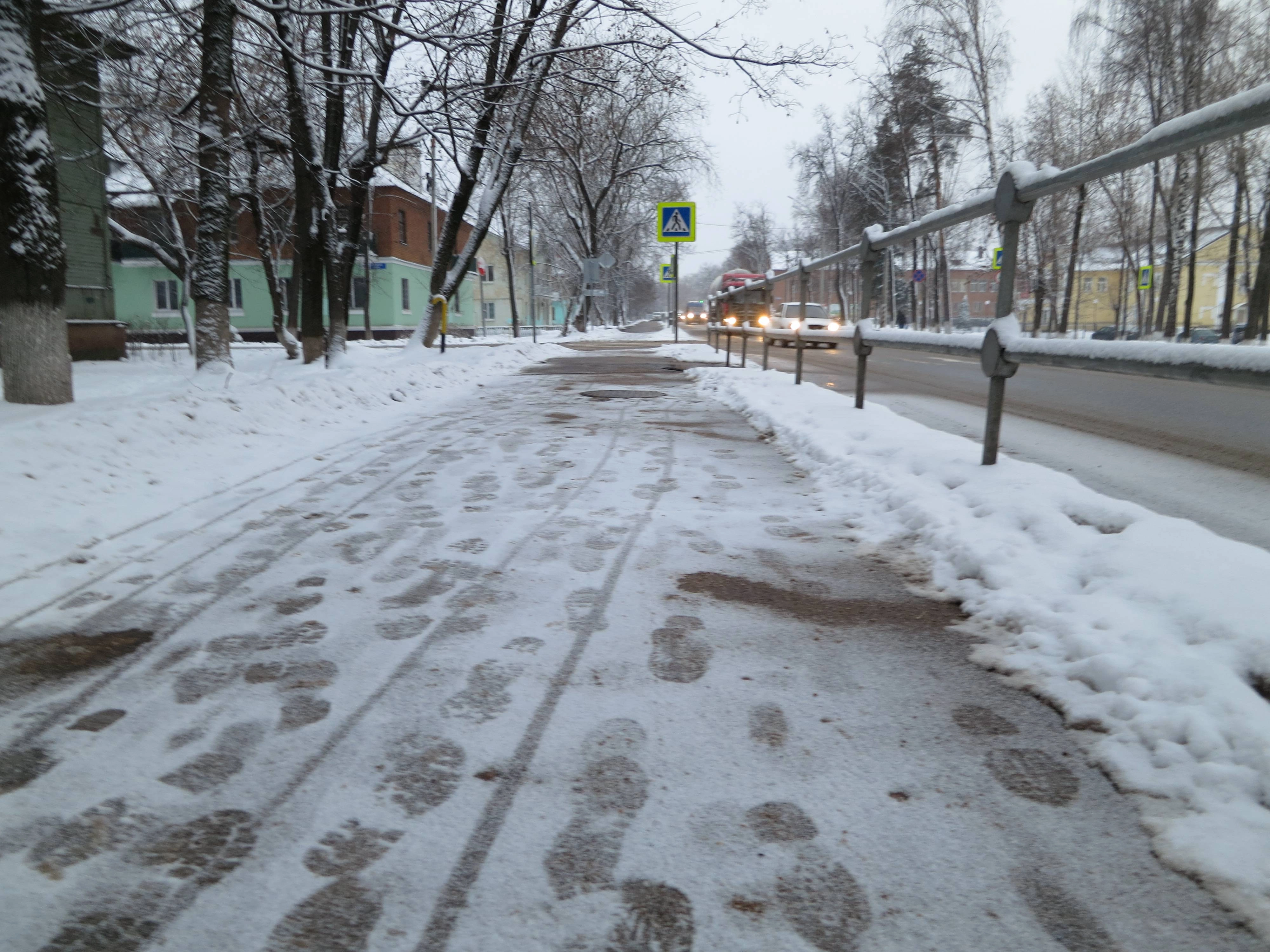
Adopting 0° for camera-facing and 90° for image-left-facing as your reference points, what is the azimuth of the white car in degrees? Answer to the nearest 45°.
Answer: approximately 315°

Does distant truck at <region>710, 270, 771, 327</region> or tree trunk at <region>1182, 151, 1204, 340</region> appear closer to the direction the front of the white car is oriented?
the tree trunk

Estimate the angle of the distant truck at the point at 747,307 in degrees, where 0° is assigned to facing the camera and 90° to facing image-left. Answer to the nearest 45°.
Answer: approximately 0°

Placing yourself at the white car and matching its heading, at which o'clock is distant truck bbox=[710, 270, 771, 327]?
The distant truck is roughly at 7 o'clock from the white car.
